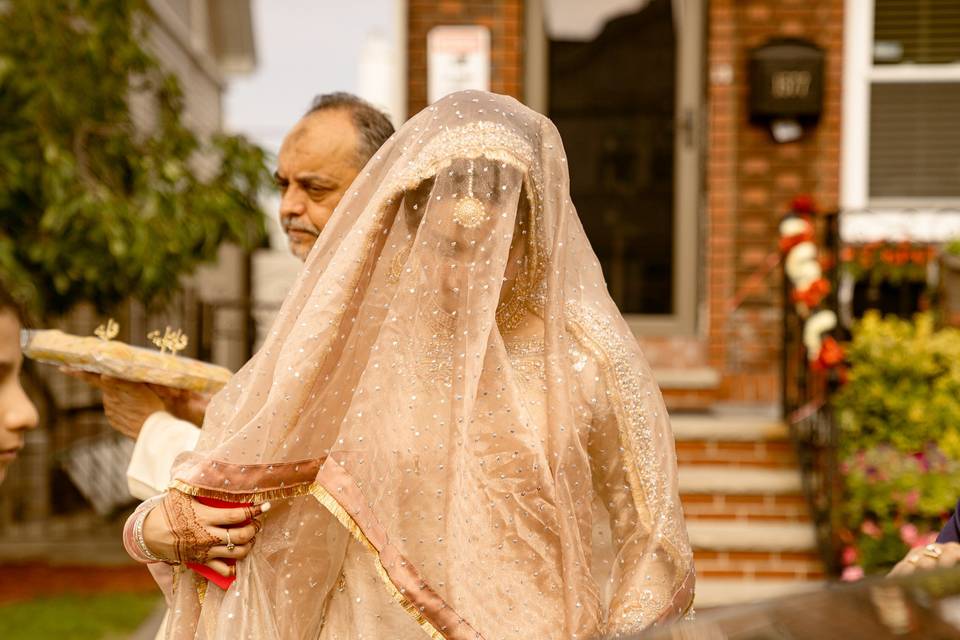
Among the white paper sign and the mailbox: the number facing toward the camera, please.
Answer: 2

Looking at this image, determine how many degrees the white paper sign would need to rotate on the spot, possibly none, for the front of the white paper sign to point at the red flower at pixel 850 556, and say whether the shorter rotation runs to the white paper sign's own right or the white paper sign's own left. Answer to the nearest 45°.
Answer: approximately 45° to the white paper sign's own left

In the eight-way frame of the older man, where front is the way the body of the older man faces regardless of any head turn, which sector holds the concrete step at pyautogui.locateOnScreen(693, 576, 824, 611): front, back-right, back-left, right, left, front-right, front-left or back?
back

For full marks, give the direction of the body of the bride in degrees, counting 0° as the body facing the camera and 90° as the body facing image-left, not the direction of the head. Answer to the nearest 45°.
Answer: approximately 0°

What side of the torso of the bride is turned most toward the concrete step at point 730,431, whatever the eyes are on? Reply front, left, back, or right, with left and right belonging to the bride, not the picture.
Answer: back

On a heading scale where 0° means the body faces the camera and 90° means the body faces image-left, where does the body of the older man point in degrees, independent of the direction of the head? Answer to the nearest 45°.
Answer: approximately 45°

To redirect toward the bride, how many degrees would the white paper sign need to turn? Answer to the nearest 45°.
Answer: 0° — it already faces them

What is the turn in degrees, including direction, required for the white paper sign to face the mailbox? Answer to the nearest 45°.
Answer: approximately 90° to its left

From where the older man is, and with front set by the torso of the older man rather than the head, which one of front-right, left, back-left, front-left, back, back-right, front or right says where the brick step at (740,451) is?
back
